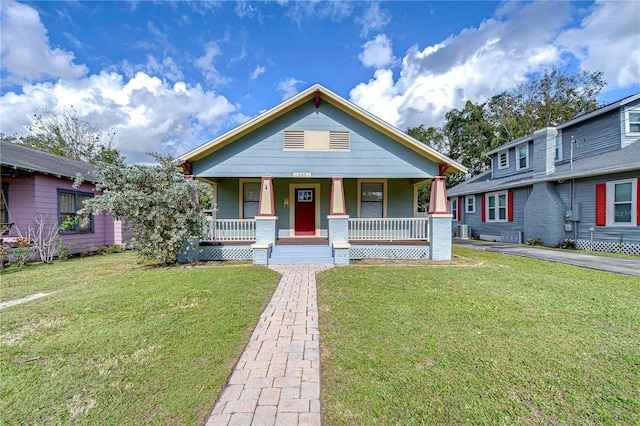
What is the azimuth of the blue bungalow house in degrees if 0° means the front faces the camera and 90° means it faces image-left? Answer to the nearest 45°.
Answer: approximately 0°

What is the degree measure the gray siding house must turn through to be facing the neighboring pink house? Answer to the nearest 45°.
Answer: approximately 90° to its right

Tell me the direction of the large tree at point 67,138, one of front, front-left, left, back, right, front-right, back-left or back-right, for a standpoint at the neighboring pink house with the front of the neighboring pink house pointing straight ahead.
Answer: back-right

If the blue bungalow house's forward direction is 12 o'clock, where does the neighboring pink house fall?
The neighboring pink house is roughly at 3 o'clock from the blue bungalow house.

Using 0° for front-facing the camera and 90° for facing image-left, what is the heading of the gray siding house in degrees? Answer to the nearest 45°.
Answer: approximately 315°

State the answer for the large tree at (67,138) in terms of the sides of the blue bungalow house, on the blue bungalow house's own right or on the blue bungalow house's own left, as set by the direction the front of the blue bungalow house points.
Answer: on the blue bungalow house's own right

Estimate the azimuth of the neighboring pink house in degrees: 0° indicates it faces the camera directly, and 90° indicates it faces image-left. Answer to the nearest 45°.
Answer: approximately 45°
